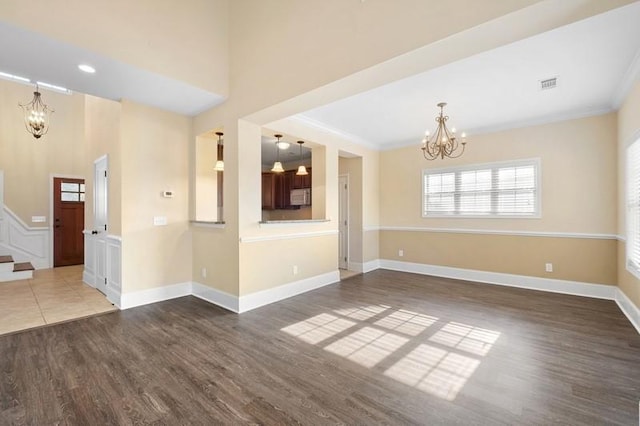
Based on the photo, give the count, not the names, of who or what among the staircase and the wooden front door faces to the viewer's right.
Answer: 1

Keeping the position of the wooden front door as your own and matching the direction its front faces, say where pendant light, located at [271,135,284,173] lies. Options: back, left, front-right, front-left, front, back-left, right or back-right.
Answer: front-left

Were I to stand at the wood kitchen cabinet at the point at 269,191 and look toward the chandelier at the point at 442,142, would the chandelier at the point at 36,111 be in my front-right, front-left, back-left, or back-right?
back-right

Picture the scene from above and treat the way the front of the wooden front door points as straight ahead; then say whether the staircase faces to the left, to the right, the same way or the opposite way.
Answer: to the left

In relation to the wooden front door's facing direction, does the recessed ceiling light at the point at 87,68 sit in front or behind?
in front

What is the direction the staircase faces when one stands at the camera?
facing to the right of the viewer
